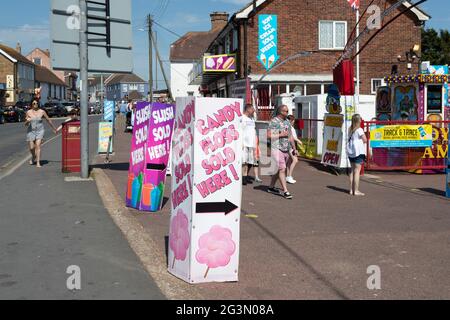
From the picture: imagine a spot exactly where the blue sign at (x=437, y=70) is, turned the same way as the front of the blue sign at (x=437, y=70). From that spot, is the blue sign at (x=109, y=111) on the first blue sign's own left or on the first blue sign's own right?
on the first blue sign's own right

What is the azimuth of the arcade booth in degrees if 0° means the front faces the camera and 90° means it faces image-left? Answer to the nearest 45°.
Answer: approximately 0°

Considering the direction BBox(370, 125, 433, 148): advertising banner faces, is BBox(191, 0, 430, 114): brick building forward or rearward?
rearward

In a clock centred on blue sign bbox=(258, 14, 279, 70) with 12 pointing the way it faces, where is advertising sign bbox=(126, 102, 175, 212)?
The advertising sign is roughly at 12 o'clock from the blue sign.

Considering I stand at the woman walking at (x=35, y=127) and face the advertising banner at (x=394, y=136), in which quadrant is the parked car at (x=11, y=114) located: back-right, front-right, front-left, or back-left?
back-left

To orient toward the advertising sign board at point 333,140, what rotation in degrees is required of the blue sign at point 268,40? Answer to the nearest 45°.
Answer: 0° — it already faces it

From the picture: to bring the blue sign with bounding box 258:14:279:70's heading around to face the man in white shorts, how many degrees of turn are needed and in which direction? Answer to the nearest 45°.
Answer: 0° — it already faces them
